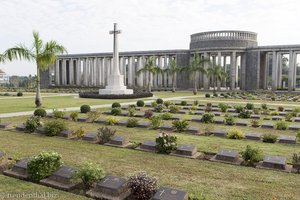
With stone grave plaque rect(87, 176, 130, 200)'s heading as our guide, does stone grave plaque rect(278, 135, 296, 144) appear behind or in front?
behind

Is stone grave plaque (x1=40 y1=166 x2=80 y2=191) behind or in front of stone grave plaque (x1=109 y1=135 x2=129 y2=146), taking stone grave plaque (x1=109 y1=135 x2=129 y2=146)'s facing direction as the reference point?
in front

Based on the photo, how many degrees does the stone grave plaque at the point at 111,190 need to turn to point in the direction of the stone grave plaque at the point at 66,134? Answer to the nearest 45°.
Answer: approximately 135° to its right

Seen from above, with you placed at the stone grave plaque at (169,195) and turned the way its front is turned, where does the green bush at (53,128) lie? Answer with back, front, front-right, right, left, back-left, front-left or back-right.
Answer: right

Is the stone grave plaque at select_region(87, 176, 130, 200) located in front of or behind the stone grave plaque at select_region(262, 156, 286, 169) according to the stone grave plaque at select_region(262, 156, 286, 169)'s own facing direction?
in front

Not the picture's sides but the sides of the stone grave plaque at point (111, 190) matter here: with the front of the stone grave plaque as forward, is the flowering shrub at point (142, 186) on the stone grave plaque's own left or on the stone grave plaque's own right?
on the stone grave plaque's own left

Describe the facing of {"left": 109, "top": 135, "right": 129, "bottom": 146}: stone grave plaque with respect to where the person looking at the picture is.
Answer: facing the viewer and to the left of the viewer

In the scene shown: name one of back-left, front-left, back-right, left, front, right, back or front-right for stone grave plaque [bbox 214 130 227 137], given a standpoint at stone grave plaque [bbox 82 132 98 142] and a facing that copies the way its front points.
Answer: back-left

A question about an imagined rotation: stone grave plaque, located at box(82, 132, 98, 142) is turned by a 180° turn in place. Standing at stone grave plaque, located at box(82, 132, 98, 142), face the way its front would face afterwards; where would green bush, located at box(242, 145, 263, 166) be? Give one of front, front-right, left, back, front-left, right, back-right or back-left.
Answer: right

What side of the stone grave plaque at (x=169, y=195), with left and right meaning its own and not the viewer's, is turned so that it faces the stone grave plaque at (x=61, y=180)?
right

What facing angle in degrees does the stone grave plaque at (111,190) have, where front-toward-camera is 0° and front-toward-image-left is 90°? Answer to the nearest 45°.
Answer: approximately 45°

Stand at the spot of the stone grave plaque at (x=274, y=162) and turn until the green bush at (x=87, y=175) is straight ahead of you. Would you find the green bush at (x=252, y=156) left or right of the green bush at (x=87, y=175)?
right
